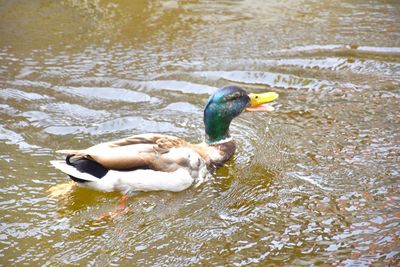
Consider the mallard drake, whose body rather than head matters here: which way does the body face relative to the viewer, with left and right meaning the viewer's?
facing to the right of the viewer
